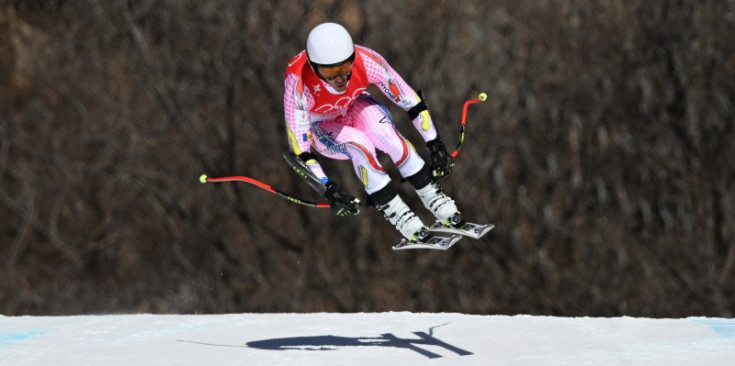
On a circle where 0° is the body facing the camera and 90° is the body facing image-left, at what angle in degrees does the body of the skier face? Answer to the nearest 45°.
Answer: approximately 315°

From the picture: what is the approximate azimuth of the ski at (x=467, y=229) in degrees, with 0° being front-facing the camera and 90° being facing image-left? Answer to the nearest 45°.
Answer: approximately 315°
